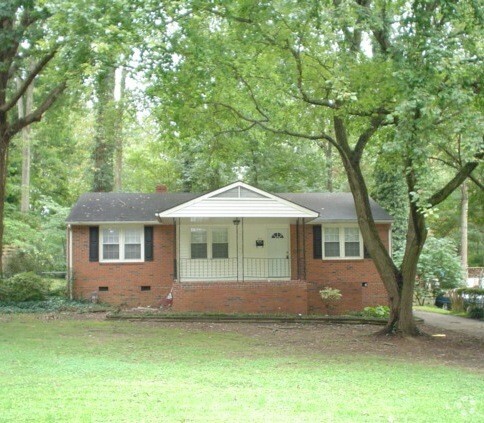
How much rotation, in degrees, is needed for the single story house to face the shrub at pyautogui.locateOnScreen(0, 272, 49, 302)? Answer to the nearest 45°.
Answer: approximately 90° to its right

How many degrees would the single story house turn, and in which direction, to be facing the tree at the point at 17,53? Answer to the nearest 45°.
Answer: approximately 45° to its right

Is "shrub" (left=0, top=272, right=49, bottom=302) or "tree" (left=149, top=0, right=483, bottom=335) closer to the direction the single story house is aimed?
the tree

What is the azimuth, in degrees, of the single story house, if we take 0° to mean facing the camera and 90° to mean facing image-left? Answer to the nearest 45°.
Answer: approximately 0°

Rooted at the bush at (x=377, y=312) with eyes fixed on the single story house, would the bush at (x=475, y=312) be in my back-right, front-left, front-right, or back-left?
back-right

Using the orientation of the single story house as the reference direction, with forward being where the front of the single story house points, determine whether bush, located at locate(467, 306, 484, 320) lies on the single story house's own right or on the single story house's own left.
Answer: on the single story house's own left

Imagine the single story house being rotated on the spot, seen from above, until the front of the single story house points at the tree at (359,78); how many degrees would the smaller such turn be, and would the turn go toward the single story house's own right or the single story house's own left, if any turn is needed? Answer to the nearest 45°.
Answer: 0° — it already faces it
